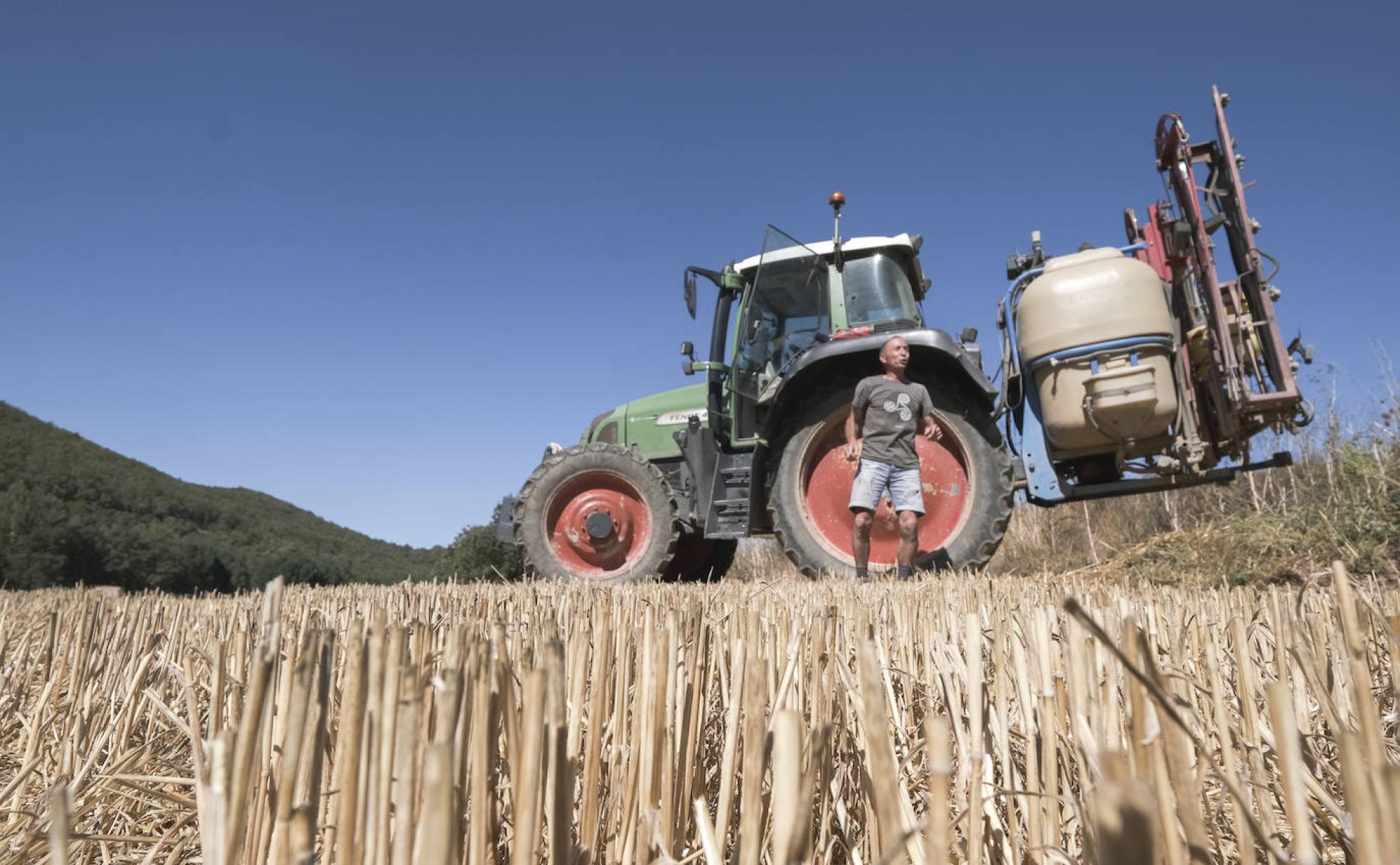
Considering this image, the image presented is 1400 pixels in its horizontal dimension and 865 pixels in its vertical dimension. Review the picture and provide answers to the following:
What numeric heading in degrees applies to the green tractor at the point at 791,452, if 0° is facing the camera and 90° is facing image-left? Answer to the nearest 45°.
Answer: approximately 90°

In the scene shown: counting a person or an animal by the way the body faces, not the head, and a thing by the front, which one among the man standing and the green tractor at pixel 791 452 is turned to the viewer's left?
the green tractor

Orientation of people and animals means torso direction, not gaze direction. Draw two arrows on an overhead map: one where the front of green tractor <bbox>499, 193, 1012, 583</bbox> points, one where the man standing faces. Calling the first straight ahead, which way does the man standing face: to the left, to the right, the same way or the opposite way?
to the left

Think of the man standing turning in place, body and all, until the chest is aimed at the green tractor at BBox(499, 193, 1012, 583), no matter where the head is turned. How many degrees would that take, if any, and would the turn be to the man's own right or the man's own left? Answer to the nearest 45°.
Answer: approximately 135° to the man's own right

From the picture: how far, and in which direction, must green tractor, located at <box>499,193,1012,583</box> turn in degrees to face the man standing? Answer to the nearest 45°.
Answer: approximately 135° to its left

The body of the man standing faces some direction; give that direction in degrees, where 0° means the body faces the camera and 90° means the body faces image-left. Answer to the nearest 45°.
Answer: approximately 0°

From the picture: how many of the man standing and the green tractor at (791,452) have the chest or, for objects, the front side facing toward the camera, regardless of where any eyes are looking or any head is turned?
1
